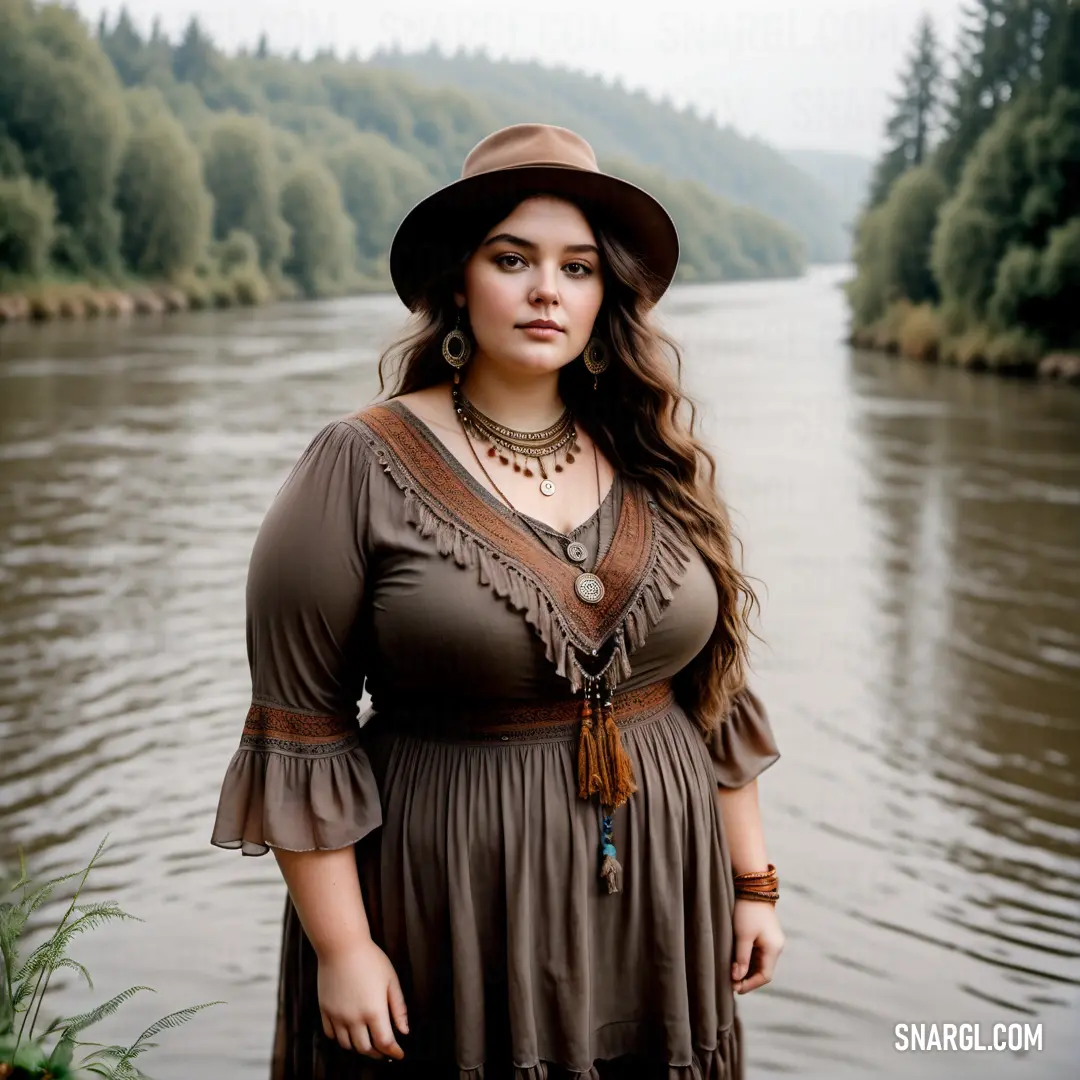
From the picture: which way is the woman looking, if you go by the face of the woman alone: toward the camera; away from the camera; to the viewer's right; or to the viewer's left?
toward the camera

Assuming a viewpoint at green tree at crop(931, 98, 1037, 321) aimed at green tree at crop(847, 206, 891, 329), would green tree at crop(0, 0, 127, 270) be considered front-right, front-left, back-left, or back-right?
front-left

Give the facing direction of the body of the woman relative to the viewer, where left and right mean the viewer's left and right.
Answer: facing the viewer and to the right of the viewer

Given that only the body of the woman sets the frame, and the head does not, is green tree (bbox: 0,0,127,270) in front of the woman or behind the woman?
behind

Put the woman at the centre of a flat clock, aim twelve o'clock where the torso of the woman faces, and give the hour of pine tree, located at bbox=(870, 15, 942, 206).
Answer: The pine tree is roughly at 8 o'clock from the woman.

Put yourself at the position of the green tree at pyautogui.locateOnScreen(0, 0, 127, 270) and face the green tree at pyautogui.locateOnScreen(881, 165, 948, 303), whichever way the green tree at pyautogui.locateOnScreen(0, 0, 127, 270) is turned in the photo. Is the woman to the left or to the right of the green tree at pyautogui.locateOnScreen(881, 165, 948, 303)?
right

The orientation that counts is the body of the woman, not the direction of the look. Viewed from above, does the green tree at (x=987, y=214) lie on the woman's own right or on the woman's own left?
on the woman's own left
